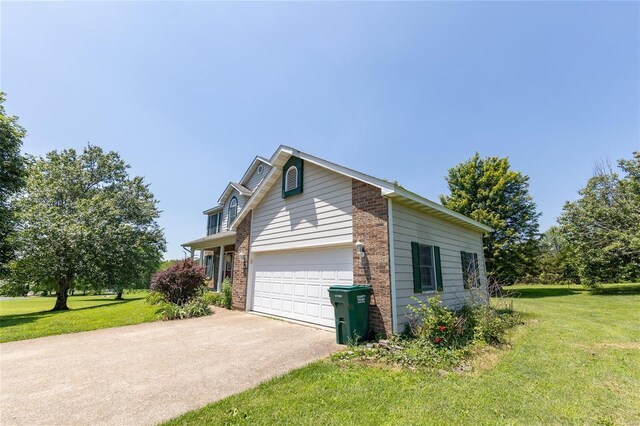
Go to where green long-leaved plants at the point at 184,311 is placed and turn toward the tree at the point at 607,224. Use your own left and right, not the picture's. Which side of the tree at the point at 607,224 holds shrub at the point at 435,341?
right

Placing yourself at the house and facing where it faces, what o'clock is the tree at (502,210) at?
The tree is roughly at 6 o'clock from the house.

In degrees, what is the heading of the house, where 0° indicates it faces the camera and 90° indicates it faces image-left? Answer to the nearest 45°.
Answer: approximately 45°

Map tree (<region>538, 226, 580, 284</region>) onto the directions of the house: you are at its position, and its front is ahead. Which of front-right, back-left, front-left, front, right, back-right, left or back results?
back

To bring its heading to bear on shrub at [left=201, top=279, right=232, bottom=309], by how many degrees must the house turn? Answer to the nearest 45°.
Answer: approximately 90° to its right

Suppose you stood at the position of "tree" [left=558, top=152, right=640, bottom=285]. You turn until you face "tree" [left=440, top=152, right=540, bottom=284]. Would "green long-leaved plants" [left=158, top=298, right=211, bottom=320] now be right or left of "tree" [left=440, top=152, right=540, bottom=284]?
left

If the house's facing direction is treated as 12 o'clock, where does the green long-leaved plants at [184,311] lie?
The green long-leaved plants is roughly at 2 o'clock from the house.

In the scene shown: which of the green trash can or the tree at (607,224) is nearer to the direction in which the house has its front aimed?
the green trash can

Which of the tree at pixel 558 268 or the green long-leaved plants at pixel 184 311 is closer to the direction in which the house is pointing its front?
the green long-leaved plants

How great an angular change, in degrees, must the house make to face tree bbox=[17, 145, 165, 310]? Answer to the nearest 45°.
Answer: approximately 90° to its right
